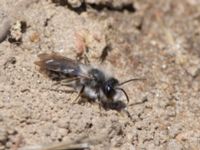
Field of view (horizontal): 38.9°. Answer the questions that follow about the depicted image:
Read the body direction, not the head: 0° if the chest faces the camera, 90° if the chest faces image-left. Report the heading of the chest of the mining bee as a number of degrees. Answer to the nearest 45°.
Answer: approximately 315°
